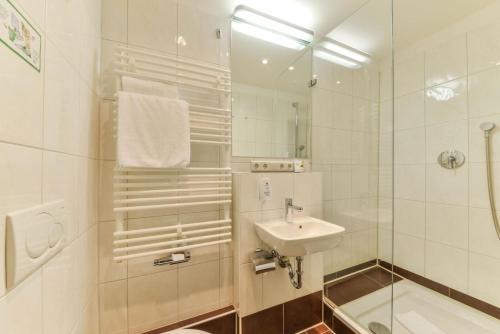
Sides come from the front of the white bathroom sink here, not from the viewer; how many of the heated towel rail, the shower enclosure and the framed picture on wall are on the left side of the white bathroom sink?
1

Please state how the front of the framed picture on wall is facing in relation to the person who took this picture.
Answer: facing to the right of the viewer

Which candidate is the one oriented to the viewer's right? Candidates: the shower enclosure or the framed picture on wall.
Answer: the framed picture on wall

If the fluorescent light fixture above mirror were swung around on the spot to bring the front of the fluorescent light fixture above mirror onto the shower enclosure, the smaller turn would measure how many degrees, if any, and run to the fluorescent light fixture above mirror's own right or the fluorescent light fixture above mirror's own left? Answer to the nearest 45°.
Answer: approximately 45° to the fluorescent light fixture above mirror's own left

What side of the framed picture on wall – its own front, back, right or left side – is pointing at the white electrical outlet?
front

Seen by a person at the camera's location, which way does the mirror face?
facing the viewer and to the right of the viewer

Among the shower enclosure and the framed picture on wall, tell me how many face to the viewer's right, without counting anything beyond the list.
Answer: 1

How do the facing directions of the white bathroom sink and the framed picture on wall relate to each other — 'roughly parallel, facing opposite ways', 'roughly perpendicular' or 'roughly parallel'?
roughly perpendicular
